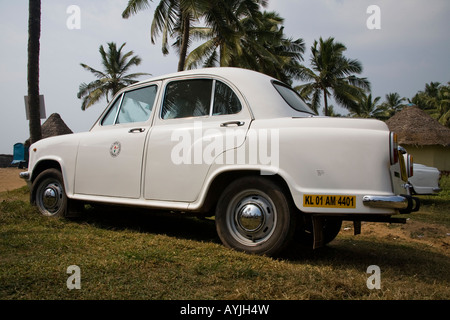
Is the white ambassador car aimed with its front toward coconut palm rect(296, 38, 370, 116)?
no

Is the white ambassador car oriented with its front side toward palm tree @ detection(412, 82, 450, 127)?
no

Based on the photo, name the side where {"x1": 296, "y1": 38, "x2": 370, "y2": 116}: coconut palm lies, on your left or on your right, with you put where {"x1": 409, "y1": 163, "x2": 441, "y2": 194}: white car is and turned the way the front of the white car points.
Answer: on your right

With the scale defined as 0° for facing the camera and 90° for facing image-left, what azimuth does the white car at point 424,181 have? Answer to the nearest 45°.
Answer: approximately 90°

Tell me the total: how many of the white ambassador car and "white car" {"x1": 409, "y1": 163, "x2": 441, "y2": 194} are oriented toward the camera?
0

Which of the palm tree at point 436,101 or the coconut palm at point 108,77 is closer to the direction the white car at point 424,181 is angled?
the coconut palm

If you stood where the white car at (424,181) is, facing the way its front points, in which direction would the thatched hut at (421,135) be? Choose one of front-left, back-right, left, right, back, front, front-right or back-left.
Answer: right

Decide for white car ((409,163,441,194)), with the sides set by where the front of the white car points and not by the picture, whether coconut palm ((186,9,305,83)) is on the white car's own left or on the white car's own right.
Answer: on the white car's own right

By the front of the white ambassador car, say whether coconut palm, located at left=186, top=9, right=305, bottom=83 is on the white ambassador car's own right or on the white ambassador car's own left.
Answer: on the white ambassador car's own right

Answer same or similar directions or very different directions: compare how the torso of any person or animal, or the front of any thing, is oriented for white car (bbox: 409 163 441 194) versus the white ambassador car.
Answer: same or similar directions

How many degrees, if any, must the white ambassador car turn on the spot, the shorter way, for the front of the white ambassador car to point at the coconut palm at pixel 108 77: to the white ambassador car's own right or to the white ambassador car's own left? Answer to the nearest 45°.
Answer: approximately 45° to the white ambassador car's own right

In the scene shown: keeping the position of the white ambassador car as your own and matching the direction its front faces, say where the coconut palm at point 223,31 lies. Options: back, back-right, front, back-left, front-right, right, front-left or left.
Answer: front-right

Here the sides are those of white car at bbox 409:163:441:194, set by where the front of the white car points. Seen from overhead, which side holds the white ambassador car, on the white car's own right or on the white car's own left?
on the white car's own left

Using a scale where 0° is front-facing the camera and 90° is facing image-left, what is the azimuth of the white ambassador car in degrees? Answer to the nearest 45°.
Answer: approximately 135°

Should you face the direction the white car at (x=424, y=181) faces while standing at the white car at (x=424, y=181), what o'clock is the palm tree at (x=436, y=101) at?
The palm tree is roughly at 3 o'clock from the white car.

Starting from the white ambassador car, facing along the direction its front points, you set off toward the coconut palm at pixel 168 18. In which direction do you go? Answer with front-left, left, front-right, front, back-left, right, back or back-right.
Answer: front-right
